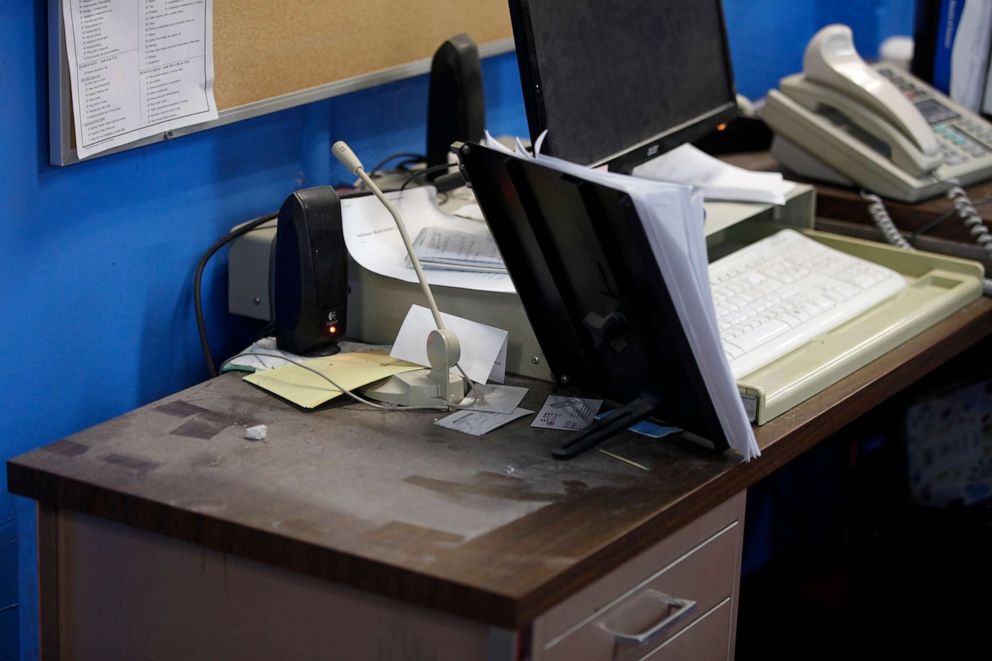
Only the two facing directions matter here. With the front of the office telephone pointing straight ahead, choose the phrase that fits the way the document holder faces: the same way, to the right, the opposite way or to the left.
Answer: to the left

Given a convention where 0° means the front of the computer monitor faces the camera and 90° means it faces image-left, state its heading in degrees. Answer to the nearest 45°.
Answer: approximately 315°

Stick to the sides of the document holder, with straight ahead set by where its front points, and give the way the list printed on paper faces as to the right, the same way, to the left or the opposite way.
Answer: to the right

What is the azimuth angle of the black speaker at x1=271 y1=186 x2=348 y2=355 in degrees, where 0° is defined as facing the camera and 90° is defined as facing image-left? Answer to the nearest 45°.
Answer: approximately 315°
